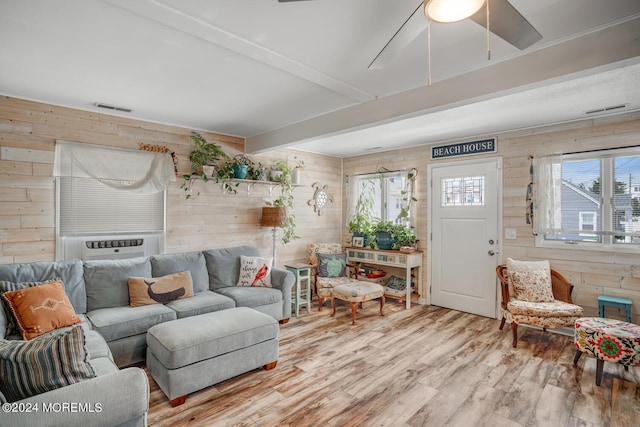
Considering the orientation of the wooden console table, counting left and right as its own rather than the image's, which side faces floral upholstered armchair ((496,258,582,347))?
left

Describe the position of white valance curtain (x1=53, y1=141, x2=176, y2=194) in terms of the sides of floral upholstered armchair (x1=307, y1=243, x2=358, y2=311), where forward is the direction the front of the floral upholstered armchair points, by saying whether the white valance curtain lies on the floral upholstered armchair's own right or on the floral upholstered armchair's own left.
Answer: on the floral upholstered armchair's own right

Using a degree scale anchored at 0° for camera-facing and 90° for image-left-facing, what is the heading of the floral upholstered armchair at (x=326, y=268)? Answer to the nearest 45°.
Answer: approximately 315°

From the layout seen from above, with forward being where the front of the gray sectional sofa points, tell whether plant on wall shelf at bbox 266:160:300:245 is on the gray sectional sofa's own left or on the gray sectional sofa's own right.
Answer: on the gray sectional sofa's own left

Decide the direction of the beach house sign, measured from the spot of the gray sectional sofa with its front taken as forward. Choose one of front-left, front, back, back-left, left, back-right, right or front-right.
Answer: front-left

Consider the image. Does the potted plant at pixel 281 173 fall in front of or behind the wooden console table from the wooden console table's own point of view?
in front

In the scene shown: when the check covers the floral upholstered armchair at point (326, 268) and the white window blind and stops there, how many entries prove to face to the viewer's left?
0

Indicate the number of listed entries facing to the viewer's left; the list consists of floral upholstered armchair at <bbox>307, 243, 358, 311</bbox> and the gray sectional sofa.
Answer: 0

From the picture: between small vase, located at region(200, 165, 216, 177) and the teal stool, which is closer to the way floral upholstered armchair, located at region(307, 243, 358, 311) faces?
the teal stool

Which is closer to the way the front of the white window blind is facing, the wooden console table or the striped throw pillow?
the striped throw pillow

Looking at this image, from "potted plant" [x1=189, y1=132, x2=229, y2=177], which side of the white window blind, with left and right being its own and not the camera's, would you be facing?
left

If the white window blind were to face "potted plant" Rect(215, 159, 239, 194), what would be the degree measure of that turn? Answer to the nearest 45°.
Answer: approximately 90° to its left

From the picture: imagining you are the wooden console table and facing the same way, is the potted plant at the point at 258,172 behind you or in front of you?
in front

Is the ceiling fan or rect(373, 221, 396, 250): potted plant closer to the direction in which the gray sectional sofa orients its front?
the ceiling fan

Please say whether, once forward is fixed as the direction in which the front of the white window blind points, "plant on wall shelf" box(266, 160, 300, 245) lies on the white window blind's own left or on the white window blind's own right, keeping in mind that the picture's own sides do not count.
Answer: on the white window blind's own left
